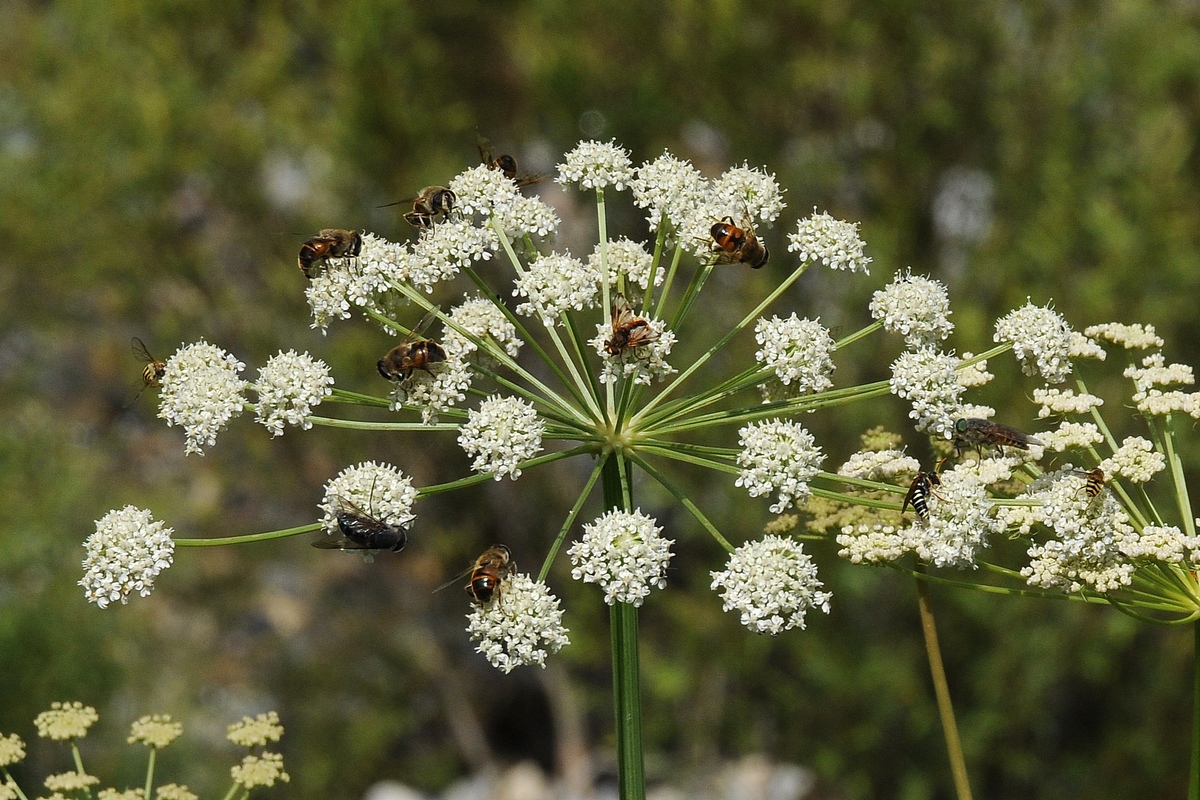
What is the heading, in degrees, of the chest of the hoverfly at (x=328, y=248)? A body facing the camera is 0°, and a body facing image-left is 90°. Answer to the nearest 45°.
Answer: approximately 270°

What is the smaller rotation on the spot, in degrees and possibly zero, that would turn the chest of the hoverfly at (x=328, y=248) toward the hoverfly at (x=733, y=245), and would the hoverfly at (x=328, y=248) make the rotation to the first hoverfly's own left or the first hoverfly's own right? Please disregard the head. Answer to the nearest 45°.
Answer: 0° — it already faces it

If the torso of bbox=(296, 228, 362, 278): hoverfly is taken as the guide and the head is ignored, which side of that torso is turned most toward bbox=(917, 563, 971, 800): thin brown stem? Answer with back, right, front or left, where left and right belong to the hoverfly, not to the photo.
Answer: front

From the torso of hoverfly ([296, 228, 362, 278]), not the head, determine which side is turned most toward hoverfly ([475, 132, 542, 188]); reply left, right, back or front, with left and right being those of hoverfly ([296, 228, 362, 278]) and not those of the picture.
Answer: front

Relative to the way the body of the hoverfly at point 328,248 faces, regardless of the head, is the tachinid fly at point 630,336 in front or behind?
in front
